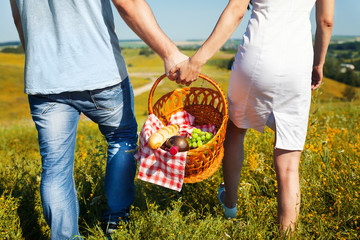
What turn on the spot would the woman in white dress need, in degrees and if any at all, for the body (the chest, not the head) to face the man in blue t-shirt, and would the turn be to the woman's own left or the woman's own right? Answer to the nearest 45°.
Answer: approximately 90° to the woman's own left

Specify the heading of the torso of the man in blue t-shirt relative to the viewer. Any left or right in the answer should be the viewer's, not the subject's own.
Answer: facing away from the viewer

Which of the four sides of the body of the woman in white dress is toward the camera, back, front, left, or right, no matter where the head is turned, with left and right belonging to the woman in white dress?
back

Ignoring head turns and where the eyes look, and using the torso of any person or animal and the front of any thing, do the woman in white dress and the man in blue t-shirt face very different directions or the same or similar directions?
same or similar directions

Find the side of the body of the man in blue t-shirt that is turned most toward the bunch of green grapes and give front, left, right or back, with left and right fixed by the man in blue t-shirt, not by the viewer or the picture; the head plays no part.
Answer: right

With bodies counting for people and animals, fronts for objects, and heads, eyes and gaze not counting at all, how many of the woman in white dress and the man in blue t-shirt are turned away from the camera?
2
